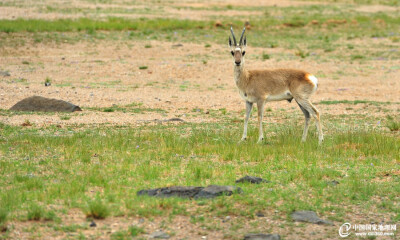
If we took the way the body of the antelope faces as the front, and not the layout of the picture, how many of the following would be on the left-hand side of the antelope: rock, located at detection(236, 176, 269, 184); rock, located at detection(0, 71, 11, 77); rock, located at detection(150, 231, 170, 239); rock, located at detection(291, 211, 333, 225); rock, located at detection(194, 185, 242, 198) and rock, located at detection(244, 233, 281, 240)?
5

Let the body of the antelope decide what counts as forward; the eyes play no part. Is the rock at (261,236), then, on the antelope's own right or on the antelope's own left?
on the antelope's own left

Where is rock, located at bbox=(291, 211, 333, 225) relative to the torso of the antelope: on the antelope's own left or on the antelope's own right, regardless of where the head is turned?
on the antelope's own left

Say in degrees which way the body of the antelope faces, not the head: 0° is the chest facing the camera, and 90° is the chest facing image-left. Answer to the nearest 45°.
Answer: approximately 90°

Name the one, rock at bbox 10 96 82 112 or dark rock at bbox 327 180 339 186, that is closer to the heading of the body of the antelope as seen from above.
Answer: the rock

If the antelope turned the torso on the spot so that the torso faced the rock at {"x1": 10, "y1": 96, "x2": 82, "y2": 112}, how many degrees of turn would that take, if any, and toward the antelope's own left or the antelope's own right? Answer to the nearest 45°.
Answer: approximately 45° to the antelope's own right

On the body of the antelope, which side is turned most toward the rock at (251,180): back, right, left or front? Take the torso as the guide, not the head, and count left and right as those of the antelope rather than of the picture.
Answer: left

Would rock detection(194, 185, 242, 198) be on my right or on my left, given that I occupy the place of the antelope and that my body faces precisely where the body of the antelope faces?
on my left
